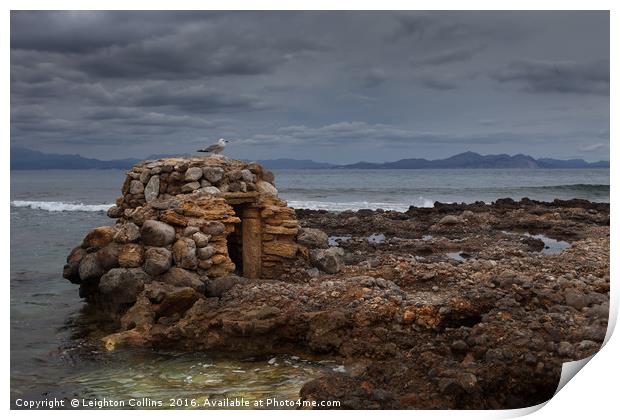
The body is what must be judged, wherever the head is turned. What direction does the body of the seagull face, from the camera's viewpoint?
to the viewer's right

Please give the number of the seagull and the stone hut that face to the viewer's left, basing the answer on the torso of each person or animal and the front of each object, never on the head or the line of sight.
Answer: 0

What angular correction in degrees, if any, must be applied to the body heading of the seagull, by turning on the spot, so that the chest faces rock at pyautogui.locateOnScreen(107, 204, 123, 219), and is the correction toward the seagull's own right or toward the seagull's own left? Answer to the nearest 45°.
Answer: approximately 180°

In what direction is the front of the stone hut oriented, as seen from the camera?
facing the viewer and to the right of the viewer

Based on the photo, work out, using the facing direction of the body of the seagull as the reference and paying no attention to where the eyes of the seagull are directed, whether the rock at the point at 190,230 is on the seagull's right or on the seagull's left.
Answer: on the seagull's right
